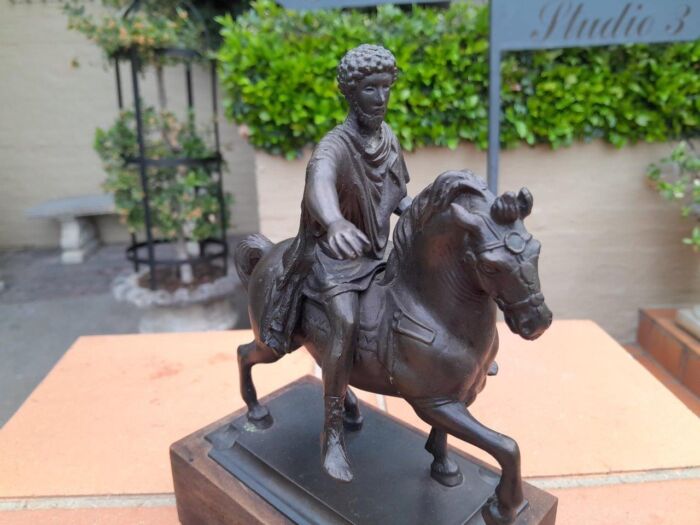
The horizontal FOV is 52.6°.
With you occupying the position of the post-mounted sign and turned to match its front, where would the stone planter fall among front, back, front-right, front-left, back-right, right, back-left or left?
right

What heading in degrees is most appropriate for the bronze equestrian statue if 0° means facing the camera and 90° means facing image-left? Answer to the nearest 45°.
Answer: approximately 315°

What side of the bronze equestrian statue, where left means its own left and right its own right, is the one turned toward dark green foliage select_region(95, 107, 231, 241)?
back

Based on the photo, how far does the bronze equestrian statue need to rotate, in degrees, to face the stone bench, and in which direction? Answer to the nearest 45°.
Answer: approximately 180°

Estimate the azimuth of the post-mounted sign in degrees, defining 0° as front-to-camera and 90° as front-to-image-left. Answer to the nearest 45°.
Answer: approximately 0°

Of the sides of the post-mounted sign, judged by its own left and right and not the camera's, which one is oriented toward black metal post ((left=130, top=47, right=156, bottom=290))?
right

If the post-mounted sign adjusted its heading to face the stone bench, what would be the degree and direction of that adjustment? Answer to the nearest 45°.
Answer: approximately 90° to its right

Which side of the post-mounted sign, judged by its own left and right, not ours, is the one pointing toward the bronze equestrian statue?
front

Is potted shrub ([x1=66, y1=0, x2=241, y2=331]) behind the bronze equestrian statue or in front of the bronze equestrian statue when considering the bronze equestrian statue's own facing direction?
behind

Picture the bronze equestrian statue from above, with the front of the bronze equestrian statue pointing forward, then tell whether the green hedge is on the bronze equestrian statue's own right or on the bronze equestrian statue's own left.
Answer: on the bronze equestrian statue's own left

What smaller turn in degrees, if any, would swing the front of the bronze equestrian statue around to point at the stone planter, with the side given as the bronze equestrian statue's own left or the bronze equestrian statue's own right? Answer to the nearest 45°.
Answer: approximately 180°

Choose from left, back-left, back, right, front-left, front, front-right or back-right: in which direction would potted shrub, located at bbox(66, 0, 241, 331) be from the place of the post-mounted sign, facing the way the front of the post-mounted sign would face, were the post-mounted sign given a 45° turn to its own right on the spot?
front-right

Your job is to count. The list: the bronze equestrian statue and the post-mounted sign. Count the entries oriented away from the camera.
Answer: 0
